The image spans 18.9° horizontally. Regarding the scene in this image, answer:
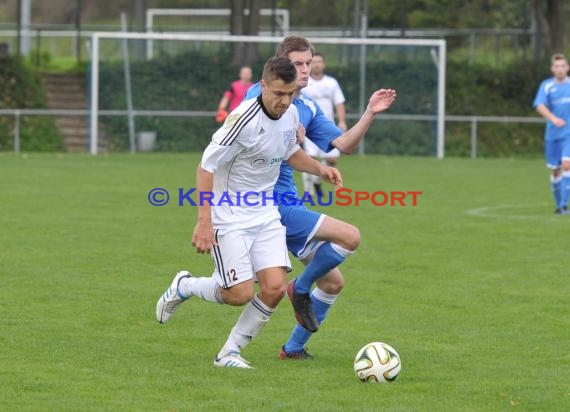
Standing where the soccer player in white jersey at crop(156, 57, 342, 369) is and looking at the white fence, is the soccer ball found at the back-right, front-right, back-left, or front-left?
back-right

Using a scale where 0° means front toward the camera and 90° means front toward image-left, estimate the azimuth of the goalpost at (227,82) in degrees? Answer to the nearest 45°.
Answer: approximately 0°

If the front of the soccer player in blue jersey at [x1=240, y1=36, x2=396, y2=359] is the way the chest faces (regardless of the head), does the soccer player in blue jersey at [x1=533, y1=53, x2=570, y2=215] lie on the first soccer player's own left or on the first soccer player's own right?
on the first soccer player's own left

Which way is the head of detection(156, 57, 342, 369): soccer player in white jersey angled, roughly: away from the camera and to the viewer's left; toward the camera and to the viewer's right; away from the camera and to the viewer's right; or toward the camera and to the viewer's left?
toward the camera and to the viewer's right

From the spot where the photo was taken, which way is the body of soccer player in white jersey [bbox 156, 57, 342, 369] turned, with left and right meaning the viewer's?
facing the viewer and to the right of the viewer

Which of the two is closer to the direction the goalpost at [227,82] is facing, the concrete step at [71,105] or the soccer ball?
the soccer ball

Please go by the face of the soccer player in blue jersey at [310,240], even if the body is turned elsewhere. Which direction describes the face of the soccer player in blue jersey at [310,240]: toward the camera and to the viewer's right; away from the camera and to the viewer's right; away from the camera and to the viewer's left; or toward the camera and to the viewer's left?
toward the camera and to the viewer's right

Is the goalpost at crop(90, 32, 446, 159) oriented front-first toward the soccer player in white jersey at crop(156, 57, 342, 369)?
yes
